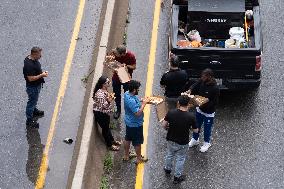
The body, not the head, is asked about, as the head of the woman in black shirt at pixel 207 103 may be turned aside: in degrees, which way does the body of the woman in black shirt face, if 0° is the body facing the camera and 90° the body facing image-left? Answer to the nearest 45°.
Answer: approximately 45°

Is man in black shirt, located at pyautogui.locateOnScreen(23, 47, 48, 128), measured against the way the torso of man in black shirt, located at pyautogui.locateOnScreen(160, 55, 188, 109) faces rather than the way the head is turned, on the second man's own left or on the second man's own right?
on the second man's own left

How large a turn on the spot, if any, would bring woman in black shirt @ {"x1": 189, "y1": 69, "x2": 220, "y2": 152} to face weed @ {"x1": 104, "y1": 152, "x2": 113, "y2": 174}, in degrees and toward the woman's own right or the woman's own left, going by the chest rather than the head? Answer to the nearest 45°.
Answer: approximately 45° to the woman's own right
